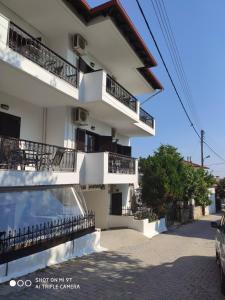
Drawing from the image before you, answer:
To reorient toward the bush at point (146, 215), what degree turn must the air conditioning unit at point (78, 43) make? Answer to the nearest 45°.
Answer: approximately 90° to its left

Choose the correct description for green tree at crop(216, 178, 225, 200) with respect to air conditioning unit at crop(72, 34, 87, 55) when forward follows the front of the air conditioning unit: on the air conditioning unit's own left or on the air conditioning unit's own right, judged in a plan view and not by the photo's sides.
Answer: on the air conditioning unit's own left

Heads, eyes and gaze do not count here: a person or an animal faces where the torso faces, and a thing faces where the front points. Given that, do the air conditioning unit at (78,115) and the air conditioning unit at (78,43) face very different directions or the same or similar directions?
same or similar directions

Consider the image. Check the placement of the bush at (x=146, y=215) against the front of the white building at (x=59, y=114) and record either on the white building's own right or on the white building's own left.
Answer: on the white building's own left

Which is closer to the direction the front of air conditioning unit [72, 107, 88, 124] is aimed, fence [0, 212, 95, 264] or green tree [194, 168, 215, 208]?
the fence

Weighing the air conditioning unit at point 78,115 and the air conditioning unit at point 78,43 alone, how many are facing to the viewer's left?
0

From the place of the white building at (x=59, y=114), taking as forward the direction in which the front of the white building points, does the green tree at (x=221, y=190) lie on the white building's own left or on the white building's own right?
on the white building's own left

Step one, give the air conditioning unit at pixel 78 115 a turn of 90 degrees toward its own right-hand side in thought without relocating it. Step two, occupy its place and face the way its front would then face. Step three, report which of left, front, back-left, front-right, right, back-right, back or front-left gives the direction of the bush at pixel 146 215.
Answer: back

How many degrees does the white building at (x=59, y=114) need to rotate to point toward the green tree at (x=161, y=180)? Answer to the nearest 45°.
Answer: approximately 90° to its left

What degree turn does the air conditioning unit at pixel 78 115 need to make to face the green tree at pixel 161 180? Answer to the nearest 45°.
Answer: approximately 90° to its left

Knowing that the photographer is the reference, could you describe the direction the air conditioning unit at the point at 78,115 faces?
facing the viewer and to the right of the viewer

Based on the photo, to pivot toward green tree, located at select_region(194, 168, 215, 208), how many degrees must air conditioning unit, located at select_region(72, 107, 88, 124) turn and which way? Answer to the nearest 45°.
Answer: approximately 90° to its left

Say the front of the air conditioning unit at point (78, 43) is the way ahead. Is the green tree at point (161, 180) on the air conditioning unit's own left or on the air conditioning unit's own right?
on the air conditioning unit's own left
